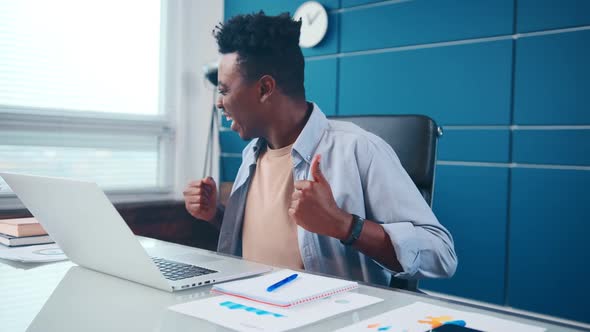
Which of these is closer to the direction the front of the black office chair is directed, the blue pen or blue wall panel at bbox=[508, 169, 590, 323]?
the blue pen

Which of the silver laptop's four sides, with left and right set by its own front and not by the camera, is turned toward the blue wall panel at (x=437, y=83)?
front

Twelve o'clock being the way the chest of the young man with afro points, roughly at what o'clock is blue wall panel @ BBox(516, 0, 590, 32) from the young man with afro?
The blue wall panel is roughly at 6 o'clock from the young man with afro.

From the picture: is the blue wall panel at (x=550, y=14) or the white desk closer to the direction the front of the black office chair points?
the white desk

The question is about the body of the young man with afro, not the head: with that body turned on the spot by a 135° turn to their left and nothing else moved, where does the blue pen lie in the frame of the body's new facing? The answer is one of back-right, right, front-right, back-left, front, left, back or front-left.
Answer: right

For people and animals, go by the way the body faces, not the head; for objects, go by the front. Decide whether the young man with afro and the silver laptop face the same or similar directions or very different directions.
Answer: very different directions

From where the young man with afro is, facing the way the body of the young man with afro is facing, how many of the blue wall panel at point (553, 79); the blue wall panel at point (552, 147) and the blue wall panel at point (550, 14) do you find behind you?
3

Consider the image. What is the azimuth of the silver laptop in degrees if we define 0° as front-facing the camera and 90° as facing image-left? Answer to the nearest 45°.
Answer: approximately 225°

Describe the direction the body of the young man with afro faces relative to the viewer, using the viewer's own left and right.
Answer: facing the viewer and to the left of the viewer

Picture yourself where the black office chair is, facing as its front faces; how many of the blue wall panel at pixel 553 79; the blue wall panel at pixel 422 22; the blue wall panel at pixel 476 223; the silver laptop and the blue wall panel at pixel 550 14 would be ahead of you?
1

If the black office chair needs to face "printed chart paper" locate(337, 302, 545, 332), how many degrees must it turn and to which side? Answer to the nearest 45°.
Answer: approximately 45° to its left

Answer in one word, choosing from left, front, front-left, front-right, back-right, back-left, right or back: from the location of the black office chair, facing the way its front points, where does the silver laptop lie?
front

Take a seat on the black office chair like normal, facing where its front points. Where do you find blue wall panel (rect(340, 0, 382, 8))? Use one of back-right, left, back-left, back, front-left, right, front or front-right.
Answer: back-right

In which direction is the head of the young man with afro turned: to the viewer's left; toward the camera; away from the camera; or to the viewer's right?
to the viewer's left

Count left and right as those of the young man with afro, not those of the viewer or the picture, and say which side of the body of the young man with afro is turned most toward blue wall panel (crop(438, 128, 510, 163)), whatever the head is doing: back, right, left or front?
back
